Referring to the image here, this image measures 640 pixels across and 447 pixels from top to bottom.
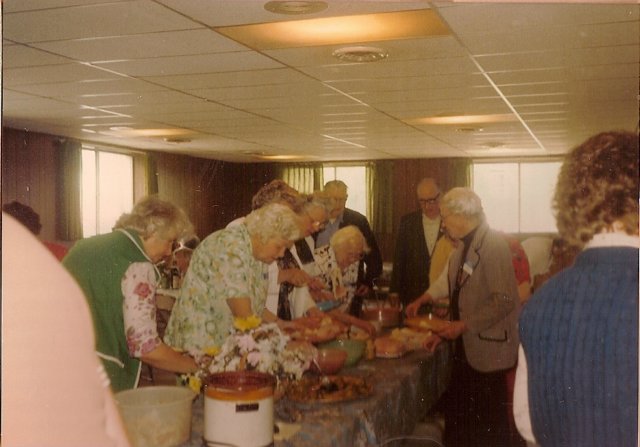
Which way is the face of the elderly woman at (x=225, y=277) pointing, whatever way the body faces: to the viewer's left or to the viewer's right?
to the viewer's right

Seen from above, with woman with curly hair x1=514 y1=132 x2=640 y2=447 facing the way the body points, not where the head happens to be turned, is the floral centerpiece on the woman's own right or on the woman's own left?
on the woman's own left

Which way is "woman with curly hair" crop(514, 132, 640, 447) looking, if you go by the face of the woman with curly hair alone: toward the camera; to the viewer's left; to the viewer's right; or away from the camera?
away from the camera

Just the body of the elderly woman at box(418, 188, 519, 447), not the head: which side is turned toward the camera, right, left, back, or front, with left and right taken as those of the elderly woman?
left

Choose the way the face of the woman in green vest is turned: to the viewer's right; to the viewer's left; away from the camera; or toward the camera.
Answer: to the viewer's right

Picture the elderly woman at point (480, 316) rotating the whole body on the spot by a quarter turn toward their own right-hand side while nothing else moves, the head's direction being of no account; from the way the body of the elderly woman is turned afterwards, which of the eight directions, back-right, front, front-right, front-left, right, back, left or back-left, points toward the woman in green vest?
back-left

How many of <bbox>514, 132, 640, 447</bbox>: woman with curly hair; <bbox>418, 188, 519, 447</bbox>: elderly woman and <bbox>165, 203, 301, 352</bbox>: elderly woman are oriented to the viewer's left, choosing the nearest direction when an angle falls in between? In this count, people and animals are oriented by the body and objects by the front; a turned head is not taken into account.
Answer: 1

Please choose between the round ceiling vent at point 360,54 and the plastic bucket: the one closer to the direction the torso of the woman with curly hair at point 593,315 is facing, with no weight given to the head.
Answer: the round ceiling vent

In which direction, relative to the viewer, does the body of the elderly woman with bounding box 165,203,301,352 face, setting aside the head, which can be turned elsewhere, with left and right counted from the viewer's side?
facing to the right of the viewer

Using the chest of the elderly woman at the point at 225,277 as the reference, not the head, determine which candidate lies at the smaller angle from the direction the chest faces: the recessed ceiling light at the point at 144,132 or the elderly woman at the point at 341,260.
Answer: the elderly woman

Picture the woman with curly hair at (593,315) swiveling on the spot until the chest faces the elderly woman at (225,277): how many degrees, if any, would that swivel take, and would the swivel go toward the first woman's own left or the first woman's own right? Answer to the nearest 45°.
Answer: approximately 45° to the first woman's own left

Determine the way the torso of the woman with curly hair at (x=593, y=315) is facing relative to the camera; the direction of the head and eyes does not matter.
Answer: away from the camera

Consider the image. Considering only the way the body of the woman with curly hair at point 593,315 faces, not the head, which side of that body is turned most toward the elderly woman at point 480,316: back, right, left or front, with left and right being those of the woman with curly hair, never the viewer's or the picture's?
front

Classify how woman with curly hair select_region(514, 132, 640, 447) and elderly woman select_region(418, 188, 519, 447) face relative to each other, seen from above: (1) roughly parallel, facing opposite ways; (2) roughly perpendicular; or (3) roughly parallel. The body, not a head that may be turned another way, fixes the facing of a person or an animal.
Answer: roughly perpendicular

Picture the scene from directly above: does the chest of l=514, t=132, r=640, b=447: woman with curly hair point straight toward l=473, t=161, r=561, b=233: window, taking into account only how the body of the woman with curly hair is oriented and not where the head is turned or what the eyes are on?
yes
